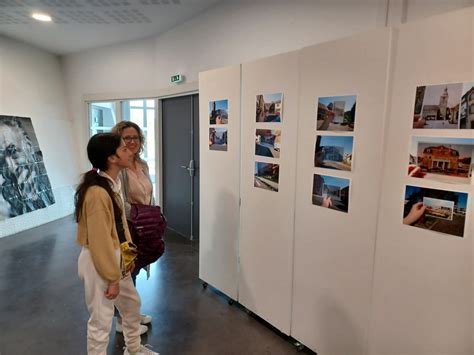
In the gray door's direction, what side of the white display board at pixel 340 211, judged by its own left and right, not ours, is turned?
right

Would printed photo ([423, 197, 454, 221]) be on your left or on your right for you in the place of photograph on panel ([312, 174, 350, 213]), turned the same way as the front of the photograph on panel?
on your left

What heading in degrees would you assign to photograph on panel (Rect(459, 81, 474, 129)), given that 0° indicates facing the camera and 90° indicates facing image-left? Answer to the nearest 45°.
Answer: approximately 45°

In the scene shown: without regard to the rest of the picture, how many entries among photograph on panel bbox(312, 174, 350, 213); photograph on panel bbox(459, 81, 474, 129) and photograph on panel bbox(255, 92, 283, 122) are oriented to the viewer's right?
0

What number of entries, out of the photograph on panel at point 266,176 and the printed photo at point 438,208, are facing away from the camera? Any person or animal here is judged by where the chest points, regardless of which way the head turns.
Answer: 0

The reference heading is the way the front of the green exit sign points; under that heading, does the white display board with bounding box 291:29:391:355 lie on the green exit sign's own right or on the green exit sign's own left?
on the green exit sign's own left

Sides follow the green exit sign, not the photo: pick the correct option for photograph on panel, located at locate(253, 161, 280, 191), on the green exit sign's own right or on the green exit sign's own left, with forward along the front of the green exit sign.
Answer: on the green exit sign's own left

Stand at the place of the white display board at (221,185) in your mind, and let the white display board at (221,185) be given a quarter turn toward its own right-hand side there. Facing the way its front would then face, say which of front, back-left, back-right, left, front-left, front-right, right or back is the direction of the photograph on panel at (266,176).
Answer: back

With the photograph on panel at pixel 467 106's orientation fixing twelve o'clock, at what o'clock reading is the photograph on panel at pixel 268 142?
the photograph on panel at pixel 268 142 is roughly at 2 o'clock from the photograph on panel at pixel 467 106.

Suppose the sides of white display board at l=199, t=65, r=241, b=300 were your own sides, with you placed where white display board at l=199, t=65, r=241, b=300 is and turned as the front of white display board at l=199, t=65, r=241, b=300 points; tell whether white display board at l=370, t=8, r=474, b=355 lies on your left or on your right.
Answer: on your left

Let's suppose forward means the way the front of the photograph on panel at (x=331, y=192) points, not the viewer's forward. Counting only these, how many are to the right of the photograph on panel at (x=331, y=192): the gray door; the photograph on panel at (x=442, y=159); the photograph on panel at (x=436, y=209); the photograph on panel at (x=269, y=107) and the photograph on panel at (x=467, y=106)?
2

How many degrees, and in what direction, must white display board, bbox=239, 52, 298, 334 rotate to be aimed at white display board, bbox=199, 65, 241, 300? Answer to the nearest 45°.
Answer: approximately 90° to its right

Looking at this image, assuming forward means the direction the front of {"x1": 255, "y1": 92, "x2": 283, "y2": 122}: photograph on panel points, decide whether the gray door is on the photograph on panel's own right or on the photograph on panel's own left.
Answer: on the photograph on panel's own right

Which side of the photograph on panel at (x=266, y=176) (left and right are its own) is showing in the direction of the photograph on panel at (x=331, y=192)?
left

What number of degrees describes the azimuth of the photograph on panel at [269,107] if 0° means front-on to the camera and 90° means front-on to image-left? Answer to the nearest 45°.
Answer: approximately 45°
